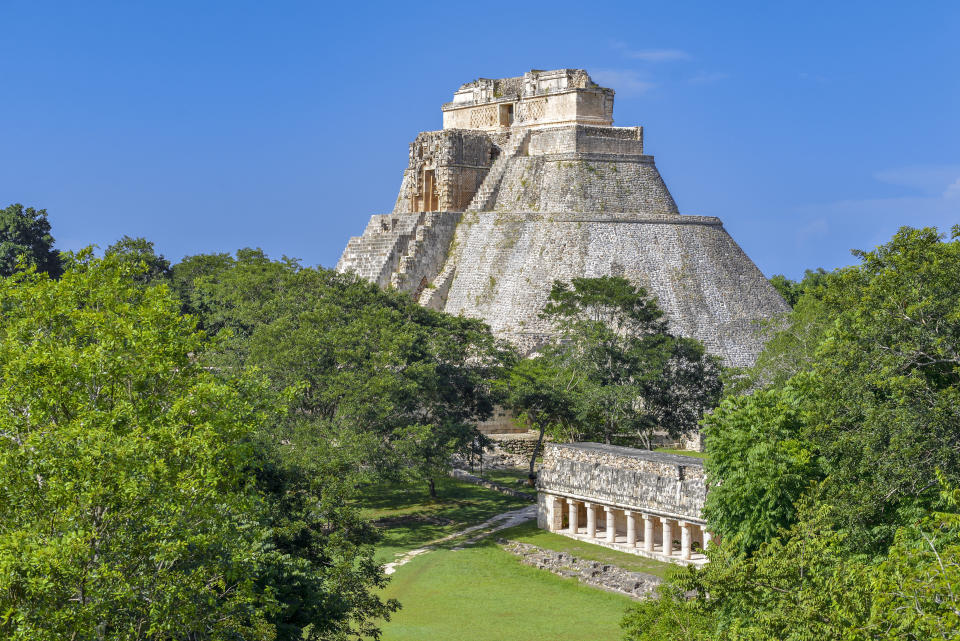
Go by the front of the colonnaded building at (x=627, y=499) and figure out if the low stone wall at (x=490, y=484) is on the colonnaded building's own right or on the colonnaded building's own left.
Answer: on the colonnaded building's own right

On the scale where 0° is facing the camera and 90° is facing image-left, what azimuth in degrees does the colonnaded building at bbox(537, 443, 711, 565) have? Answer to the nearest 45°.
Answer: approximately 45°

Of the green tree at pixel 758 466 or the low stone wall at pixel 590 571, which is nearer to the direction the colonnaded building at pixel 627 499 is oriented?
the low stone wall

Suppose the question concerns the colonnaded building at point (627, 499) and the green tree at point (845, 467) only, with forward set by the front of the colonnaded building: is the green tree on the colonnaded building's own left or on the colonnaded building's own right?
on the colonnaded building's own left

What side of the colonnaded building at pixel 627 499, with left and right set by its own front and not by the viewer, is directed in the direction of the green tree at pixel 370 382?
right

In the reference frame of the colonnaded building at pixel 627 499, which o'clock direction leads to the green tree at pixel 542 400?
The green tree is roughly at 4 o'clock from the colonnaded building.

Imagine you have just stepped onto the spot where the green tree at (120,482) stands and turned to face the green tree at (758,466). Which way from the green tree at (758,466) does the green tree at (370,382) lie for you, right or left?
left

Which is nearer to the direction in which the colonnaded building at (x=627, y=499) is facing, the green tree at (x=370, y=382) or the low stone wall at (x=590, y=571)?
the low stone wall

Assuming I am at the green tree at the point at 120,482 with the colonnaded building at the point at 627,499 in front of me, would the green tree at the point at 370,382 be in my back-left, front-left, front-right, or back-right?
front-left
